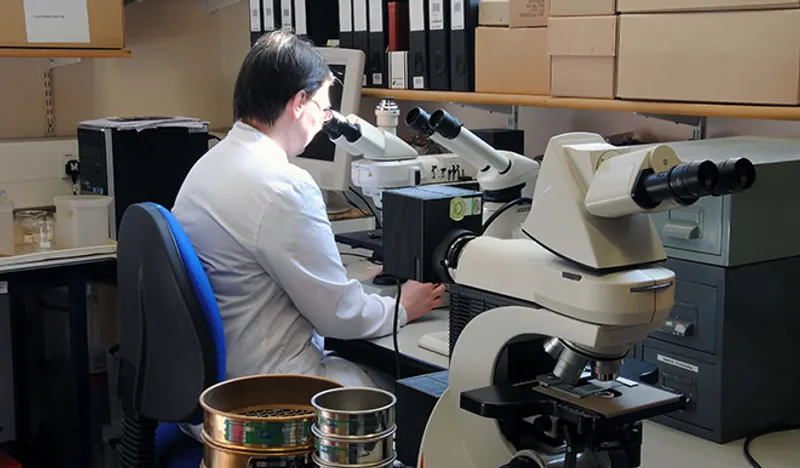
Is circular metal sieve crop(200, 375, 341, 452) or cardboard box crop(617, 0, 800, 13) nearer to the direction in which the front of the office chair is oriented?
the cardboard box

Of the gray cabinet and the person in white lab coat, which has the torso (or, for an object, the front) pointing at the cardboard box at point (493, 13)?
the person in white lab coat

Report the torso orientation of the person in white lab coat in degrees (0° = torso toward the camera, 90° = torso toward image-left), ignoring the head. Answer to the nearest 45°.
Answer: approximately 225°

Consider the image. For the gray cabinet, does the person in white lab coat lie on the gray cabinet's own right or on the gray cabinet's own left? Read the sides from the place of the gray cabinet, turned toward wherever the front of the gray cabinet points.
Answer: on the gray cabinet's own right

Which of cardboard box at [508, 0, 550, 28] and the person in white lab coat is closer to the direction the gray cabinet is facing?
the person in white lab coat

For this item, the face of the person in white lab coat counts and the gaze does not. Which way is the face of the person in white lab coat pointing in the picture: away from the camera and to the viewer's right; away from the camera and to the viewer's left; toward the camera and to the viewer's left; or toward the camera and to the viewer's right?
away from the camera and to the viewer's right

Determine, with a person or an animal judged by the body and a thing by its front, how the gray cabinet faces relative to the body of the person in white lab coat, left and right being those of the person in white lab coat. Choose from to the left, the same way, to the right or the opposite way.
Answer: the opposite way

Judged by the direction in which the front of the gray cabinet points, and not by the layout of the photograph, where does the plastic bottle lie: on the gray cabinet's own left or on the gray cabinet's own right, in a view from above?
on the gray cabinet's own right

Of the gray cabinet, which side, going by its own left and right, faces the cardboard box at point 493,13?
right
